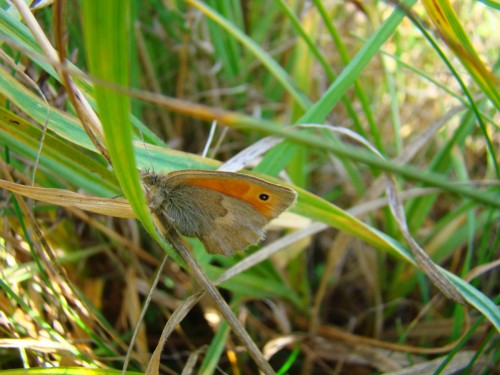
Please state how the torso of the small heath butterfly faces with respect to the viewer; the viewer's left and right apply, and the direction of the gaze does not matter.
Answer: facing to the left of the viewer
